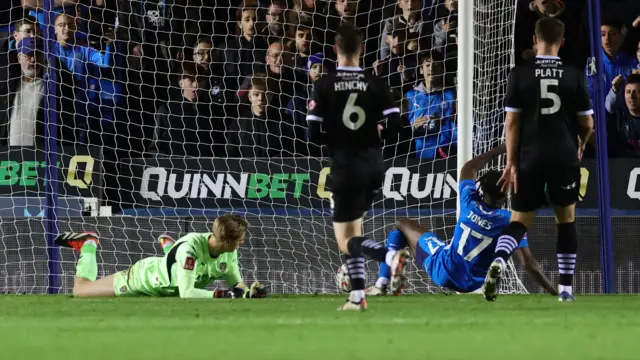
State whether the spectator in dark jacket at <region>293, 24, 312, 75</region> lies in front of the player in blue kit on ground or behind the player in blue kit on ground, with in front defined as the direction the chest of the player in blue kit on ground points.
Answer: in front

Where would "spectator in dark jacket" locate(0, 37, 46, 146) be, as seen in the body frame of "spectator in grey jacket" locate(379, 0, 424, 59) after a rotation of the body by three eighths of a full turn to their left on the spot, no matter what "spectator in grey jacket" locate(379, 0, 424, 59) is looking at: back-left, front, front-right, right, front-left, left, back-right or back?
back-left

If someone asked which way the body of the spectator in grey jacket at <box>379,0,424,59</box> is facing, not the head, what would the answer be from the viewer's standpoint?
toward the camera

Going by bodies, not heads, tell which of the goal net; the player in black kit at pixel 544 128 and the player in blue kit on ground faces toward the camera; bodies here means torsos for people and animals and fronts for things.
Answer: the goal net

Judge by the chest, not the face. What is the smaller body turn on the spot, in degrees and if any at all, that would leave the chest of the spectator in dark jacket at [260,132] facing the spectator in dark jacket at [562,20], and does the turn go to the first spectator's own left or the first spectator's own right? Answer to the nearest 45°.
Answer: approximately 90° to the first spectator's own left

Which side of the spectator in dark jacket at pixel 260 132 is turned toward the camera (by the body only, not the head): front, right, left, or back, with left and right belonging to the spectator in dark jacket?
front

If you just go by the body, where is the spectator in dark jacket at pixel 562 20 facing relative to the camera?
toward the camera

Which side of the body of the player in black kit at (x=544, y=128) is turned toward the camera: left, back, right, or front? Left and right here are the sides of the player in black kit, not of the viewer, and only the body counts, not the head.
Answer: back

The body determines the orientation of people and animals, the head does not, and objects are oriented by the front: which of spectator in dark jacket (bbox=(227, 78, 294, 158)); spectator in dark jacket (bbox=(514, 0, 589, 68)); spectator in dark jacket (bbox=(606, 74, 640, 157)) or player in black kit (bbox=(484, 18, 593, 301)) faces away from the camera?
the player in black kit

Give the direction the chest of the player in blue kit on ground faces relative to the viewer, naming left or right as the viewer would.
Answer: facing away from the viewer and to the left of the viewer

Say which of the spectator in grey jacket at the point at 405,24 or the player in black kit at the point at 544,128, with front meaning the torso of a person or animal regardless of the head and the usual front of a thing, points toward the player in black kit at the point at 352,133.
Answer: the spectator in grey jacket

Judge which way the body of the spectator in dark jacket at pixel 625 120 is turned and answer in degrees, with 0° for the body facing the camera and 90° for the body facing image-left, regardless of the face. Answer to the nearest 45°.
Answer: approximately 0°

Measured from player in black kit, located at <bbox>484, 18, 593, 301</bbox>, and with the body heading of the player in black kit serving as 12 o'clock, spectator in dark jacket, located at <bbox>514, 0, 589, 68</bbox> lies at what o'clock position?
The spectator in dark jacket is roughly at 12 o'clock from the player in black kit.

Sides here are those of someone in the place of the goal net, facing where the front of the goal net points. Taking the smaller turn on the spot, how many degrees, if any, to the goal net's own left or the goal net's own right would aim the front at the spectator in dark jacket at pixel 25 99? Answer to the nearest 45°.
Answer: approximately 90° to the goal net's own right
